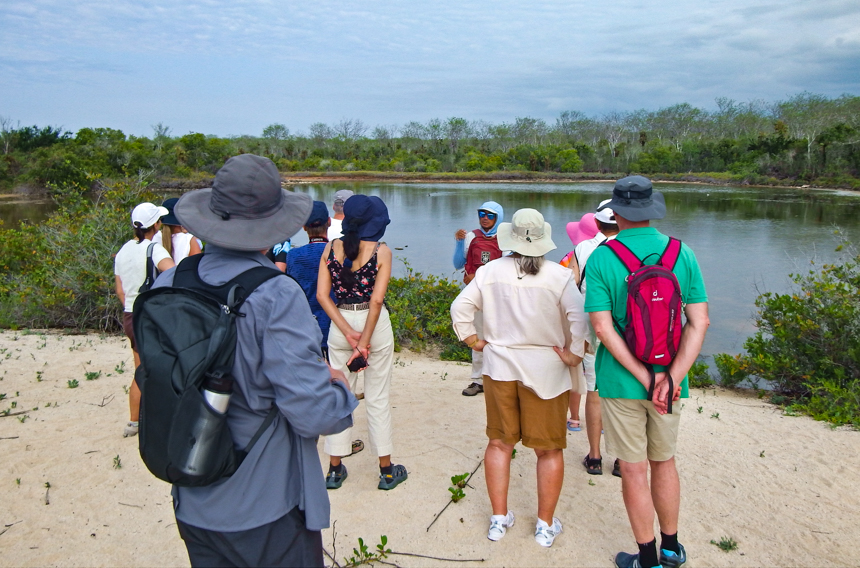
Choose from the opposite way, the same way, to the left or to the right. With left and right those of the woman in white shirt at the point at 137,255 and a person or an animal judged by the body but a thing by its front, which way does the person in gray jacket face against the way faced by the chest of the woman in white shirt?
the same way

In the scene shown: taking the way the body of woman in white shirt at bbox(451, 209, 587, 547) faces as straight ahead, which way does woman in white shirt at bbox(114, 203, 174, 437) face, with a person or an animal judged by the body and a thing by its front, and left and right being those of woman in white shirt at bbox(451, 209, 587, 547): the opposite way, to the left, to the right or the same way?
the same way

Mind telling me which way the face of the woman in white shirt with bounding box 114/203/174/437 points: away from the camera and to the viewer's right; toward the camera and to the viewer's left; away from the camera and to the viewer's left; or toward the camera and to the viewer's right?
away from the camera and to the viewer's right

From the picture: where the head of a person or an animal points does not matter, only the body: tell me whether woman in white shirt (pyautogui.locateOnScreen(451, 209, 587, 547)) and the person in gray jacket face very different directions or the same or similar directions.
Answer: same or similar directions

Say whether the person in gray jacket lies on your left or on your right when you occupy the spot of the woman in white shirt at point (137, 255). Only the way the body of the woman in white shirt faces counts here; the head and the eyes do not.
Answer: on your right

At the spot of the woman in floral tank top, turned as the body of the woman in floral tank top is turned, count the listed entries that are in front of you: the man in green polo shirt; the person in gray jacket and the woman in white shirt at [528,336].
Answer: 0

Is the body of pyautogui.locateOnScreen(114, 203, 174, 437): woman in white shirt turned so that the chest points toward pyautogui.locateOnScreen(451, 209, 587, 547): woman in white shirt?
no

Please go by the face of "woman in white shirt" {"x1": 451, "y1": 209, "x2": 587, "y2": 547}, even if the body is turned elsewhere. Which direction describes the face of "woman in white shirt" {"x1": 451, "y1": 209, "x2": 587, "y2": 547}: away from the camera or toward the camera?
away from the camera

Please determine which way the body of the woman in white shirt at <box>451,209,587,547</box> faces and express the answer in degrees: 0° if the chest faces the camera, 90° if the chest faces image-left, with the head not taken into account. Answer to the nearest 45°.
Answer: approximately 180°

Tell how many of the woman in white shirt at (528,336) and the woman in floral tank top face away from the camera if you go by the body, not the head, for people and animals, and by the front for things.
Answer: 2

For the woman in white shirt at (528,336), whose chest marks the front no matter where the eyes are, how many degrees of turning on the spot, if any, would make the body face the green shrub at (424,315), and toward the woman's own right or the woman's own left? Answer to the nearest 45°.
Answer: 0° — they already face it

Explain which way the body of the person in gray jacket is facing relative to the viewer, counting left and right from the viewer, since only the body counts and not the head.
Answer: facing away from the viewer and to the right of the viewer

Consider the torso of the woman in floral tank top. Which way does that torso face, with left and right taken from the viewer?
facing away from the viewer

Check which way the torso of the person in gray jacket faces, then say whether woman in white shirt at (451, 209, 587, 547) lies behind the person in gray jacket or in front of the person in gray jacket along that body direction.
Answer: in front

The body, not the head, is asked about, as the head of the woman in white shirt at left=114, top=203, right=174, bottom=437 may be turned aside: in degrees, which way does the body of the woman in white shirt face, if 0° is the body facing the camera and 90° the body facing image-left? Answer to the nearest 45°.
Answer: approximately 225°
